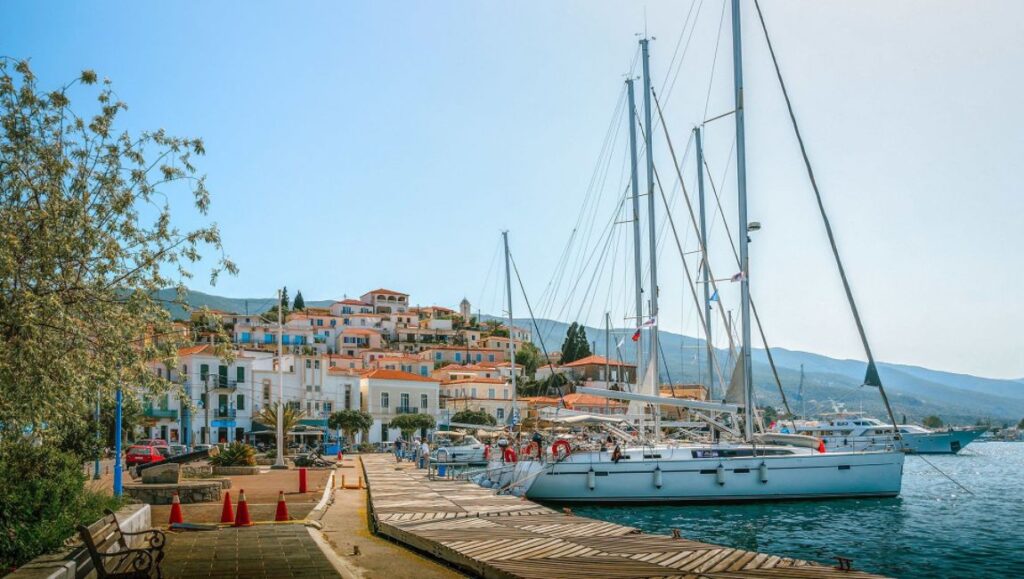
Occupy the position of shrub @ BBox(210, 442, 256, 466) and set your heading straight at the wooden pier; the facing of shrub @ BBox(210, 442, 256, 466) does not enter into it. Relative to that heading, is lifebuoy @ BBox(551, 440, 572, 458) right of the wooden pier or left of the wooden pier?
left

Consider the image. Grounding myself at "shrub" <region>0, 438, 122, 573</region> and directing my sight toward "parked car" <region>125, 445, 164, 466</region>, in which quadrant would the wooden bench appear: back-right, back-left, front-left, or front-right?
back-right

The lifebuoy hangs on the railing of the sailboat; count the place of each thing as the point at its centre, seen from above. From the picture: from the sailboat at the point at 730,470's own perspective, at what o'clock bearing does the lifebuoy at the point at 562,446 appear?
The lifebuoy is roughly at 6 o'clock from the sailboat.

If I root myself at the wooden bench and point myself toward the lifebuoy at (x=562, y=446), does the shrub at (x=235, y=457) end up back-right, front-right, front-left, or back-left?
front-left

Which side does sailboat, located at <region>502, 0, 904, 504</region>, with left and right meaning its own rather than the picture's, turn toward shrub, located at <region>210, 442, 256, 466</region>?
back

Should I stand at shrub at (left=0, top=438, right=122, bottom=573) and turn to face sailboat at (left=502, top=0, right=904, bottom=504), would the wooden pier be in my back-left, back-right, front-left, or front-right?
front-right

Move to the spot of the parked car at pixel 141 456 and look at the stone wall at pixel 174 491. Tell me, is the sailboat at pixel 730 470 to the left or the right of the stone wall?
left

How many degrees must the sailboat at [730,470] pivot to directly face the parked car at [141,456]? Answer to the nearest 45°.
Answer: approximately 180°

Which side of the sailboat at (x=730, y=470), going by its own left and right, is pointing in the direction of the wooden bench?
right

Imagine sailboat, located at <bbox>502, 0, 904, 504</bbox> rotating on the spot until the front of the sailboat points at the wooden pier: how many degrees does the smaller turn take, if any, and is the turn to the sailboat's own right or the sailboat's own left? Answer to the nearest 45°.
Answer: approximately 90° to the sailboat's own right

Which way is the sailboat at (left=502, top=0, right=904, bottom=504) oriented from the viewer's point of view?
to the viewer's right

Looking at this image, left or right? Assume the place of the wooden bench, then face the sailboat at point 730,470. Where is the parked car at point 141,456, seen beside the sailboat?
left

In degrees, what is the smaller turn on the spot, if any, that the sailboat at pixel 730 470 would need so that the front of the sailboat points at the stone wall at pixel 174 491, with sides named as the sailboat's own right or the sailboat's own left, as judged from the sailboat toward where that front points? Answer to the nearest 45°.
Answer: approximately 135° to the sailboat's own right
